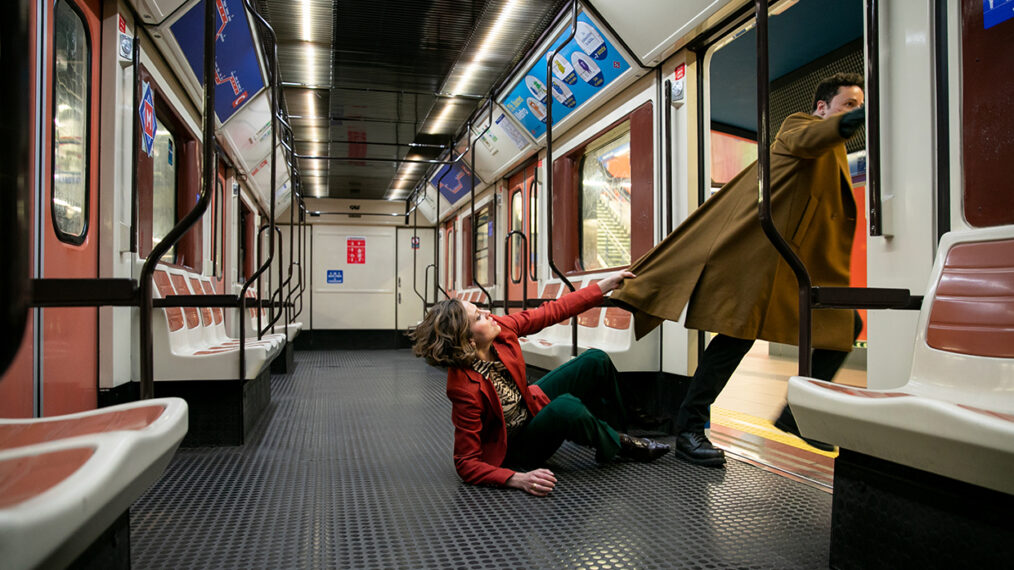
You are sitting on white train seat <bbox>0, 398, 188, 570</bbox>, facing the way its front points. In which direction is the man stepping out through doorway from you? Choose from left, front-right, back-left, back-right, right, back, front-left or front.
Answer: front-left

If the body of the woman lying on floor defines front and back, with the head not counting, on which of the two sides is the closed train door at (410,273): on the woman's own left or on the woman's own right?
on the woman's own left

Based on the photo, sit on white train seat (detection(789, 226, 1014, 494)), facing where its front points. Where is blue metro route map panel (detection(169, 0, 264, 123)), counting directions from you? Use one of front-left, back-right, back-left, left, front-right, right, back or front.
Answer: front-right

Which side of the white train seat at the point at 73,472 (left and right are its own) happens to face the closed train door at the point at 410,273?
left

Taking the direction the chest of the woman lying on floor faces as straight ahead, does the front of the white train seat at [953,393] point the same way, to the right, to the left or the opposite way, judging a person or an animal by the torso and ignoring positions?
the opposite way

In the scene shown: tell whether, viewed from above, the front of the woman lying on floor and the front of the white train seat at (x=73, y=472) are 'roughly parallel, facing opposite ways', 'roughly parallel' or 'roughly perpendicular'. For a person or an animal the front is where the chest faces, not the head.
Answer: roughly parallel

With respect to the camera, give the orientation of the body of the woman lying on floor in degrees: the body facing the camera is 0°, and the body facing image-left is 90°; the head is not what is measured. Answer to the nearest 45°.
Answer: approximately 270°

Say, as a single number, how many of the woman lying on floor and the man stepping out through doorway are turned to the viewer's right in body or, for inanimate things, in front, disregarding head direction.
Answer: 2

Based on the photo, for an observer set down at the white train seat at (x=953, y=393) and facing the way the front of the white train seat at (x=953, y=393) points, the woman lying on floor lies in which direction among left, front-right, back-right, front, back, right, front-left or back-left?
front-right

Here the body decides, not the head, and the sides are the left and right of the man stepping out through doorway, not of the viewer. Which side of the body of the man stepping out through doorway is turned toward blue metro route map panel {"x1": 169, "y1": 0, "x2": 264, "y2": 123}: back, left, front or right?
back

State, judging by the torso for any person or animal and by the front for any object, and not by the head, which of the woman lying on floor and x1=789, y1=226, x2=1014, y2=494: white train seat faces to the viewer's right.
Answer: the woman lying on floor

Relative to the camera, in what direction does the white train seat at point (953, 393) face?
facing the viewer and to the left of the viewer

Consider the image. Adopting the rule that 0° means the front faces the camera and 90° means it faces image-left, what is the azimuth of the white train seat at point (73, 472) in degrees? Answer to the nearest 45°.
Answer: approximately 315°

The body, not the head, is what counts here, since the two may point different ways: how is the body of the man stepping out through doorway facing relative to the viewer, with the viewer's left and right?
facing to the right of the viewer

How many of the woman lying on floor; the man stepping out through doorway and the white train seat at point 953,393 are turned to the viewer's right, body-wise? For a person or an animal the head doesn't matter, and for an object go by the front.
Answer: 2
